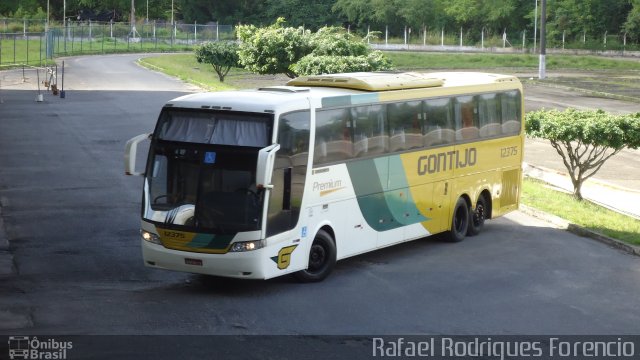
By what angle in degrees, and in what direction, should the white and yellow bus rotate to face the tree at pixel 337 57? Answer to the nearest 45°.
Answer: approximately 135° to its right

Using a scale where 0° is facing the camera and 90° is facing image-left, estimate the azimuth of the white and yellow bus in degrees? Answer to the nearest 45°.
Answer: approximately 45°

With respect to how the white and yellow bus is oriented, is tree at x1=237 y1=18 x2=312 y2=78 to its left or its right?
on its right

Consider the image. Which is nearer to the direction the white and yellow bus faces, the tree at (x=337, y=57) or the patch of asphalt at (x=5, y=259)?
the patch of asphalt

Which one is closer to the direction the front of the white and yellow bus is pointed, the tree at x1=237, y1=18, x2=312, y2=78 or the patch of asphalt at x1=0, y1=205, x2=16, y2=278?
the patch of asphalt

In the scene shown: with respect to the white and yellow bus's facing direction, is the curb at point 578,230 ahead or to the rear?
to the rear
